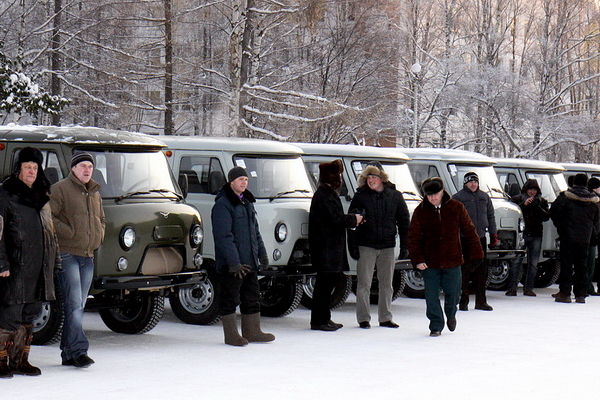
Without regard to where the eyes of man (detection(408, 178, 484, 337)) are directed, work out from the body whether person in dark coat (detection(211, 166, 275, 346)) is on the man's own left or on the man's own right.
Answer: on the man's own right

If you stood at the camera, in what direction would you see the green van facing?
facing the viewer and to the right of the viewer

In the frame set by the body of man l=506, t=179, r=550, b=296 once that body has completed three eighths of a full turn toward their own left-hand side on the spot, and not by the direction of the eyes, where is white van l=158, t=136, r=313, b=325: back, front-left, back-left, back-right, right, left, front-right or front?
back

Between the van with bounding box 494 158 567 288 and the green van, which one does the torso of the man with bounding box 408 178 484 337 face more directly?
the green van

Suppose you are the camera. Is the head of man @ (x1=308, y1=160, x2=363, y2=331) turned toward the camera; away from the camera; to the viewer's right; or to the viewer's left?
to the viewer's right

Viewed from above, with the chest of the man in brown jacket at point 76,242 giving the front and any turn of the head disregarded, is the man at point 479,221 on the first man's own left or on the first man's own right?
on the first man's own left

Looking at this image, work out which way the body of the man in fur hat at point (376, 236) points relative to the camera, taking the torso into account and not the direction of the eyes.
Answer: toward the camera

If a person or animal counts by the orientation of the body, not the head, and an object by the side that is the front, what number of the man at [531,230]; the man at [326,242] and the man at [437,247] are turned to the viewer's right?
1

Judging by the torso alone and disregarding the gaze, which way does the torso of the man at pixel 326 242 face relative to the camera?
to the viewer's right

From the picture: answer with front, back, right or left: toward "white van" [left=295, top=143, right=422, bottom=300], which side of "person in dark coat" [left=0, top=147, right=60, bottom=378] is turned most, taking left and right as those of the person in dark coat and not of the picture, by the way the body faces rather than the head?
left

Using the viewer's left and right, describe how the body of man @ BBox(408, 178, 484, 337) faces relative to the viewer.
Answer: facing the viewer

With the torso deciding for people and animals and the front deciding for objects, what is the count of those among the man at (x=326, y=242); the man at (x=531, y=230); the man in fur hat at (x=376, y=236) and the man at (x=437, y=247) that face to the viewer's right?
1
